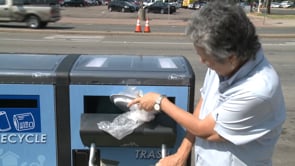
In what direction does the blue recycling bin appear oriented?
toward the camera

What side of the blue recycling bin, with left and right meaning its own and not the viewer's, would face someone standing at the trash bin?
left

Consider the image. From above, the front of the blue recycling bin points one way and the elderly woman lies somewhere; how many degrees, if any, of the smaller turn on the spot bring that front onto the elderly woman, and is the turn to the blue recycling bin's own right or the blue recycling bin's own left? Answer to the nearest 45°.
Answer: approximately 45° to the blue recycling bin's own left

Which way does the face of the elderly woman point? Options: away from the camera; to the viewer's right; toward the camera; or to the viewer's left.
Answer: to the viewer's left
